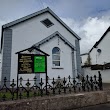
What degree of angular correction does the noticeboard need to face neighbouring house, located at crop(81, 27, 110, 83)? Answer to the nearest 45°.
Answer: approximately 135° to its left

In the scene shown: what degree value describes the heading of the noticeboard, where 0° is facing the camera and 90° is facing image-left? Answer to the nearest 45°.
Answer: approximately 0°

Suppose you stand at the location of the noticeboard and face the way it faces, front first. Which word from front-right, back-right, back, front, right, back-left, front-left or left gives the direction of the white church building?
back
